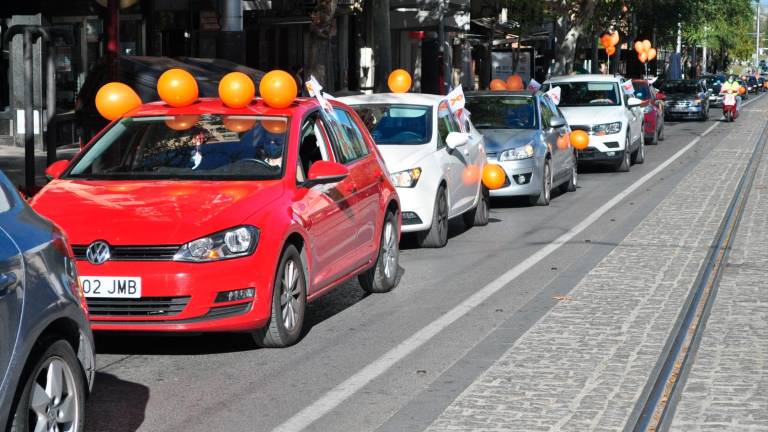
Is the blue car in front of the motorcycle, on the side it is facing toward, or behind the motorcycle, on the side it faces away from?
in front

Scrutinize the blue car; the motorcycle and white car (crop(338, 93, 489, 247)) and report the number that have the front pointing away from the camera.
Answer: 0

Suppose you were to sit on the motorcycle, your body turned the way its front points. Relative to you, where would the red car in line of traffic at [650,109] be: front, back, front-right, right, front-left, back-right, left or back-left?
front

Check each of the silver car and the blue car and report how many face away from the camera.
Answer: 0

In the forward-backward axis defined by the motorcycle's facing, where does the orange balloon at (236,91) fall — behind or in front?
in front

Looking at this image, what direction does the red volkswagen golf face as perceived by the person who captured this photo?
facing the viewer and to the left of the viewer

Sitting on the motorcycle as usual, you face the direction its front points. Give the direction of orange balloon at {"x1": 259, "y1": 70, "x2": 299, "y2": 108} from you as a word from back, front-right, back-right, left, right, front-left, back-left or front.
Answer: front

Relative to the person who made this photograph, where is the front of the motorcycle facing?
facing the viewer

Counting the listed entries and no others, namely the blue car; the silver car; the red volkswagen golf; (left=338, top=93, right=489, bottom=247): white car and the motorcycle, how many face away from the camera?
0

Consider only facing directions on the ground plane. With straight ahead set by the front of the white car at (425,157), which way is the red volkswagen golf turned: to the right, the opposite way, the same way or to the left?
the same way

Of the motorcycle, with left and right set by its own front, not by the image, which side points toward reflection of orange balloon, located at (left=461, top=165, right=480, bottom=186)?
front

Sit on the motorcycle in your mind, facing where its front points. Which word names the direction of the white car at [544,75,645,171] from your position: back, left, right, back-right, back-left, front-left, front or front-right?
front

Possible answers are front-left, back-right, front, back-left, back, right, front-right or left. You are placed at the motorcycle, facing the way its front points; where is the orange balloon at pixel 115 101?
front

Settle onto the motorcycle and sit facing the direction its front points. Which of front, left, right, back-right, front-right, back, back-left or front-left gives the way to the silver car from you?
front

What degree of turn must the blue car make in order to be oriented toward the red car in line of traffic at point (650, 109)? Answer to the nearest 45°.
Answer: approximately 180°

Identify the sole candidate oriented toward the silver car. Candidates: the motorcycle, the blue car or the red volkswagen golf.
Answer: the motorcycle

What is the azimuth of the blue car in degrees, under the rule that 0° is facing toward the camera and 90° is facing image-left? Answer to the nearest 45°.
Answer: approximately 45°

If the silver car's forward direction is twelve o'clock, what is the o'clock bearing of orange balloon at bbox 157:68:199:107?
The orange balloon is roughly at 11 o'clock from the silver car.

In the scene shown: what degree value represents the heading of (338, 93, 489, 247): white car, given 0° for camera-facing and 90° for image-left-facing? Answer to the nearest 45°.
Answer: approximately 45°

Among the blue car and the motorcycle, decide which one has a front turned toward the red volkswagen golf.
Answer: the motorcycle

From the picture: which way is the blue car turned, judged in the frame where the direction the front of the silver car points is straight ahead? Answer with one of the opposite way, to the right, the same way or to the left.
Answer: the same way
